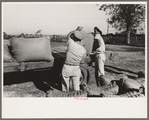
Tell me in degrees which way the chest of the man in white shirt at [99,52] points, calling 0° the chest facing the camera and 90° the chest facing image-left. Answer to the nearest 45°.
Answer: approximately 90°

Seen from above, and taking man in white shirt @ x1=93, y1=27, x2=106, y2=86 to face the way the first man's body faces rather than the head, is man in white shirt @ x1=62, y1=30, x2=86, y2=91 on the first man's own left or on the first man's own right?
on the first man's own left
